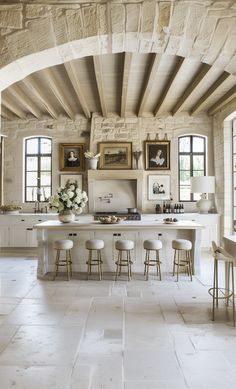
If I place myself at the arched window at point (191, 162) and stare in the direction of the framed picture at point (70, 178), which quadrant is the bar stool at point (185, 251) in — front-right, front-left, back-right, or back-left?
front-left

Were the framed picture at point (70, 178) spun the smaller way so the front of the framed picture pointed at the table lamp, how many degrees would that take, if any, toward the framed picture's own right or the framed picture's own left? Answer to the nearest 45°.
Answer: approximately 45° to the framed picture's own left

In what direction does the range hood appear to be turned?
toward the camera

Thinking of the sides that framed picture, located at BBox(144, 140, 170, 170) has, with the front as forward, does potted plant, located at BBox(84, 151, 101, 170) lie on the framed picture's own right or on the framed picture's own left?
on the framed picture's own right

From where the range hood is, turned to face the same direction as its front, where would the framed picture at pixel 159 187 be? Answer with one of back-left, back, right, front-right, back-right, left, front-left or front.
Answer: left

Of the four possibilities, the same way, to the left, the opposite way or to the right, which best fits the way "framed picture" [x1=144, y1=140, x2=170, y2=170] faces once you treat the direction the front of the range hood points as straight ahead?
the same way

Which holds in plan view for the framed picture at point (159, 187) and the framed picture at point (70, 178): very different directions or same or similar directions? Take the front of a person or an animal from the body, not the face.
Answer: same or similar directions

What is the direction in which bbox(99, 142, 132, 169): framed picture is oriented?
toward the camera

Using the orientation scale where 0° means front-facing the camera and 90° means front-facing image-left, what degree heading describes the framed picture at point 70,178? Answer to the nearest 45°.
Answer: approximately 0°

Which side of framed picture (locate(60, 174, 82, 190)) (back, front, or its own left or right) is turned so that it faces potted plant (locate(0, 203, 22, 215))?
right

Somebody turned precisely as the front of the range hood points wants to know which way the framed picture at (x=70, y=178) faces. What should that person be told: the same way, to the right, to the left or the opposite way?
the same way

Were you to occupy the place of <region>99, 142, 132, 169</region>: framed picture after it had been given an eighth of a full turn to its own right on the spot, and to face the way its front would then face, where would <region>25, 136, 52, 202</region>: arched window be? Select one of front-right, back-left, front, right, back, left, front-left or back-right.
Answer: front-right

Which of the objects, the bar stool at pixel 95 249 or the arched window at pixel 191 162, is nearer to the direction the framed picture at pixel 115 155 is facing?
the bar stool

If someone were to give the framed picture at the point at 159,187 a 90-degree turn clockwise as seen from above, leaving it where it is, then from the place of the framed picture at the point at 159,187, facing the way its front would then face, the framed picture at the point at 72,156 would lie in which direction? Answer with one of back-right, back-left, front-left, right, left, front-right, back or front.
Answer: front

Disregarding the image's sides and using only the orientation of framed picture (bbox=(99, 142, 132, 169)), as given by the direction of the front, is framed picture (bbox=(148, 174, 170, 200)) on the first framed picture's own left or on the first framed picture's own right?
on the first framed picture's own left

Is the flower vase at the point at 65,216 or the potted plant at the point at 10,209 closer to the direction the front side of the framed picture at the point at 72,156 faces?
the flower vase

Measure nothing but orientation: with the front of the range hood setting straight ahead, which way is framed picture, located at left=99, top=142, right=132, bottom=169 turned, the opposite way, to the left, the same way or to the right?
the same way

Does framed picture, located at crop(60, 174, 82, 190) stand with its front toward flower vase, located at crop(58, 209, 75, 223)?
yes
